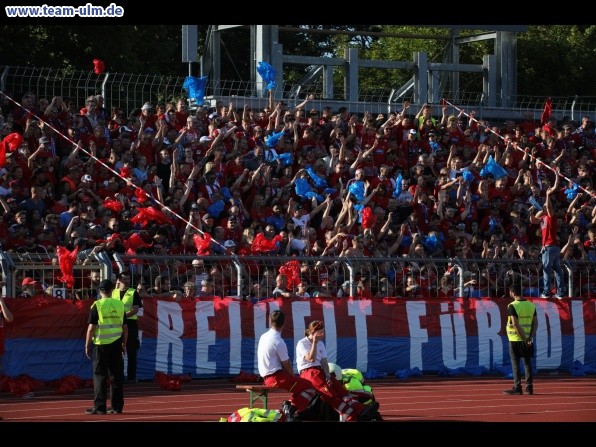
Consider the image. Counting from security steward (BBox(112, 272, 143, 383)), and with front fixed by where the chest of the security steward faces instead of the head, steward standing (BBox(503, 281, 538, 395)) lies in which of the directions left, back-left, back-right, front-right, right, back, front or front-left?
back-left

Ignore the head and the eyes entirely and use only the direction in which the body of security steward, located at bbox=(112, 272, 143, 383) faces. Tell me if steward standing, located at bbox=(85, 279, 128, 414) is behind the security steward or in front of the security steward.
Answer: in front

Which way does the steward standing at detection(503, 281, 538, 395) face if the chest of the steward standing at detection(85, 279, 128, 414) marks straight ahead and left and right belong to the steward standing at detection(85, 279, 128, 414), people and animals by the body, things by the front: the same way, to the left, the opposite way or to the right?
the same way

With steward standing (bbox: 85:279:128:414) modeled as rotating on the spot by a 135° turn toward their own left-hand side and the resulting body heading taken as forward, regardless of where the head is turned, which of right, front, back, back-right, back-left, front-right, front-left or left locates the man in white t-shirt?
back-left

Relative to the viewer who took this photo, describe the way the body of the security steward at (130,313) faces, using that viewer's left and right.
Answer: facing the viewer and to the left of the viewer

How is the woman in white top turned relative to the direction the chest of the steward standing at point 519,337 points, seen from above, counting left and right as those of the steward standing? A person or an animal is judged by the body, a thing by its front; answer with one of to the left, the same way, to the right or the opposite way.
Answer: the opposite way
